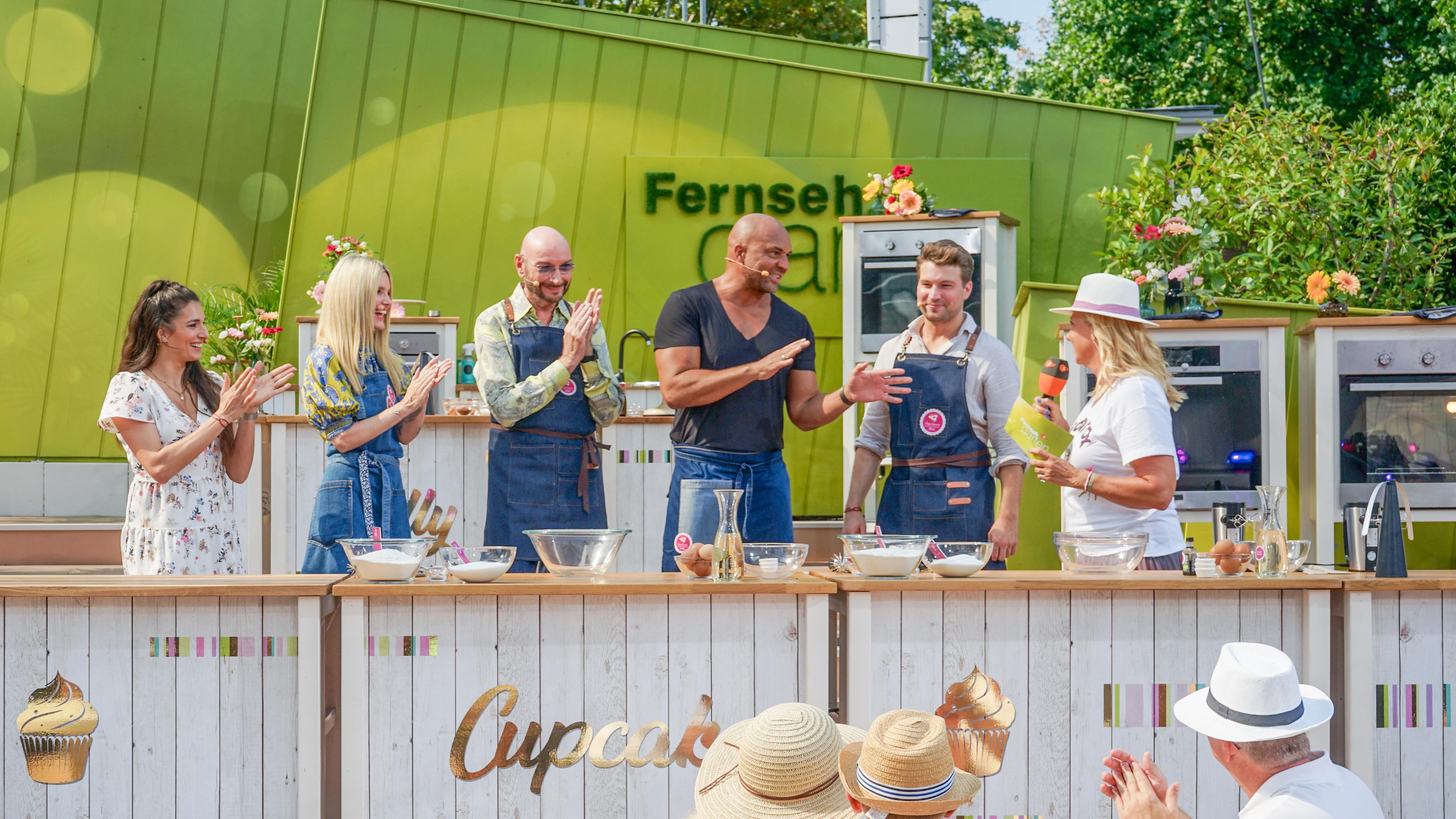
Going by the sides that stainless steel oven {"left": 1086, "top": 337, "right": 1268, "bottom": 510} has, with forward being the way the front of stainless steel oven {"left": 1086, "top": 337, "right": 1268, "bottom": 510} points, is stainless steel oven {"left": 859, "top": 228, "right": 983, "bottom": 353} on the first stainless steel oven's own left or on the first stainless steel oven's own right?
on the first stainless steel oven's own right

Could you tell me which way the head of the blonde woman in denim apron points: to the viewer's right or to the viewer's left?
to the viewer's right

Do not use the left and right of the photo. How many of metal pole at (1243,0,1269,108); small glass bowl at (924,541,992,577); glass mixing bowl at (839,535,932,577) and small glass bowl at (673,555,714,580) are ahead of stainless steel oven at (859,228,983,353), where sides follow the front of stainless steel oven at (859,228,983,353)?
3

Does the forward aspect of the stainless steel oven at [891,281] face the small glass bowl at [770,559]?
yes

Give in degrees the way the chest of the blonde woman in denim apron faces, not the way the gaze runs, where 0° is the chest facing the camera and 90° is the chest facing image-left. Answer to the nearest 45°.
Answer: approximately 315°

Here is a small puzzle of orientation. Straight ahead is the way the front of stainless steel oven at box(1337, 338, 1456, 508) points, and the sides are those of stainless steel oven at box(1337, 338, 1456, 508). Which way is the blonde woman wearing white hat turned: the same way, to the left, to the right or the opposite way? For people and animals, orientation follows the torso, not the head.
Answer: to the right

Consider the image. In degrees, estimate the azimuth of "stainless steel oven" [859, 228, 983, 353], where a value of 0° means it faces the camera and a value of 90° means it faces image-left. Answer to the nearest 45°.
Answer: approximately 0°

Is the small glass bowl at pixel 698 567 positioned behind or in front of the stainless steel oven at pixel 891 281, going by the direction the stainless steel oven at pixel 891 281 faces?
in front

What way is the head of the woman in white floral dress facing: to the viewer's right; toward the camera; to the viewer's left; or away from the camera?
to the viewer's right

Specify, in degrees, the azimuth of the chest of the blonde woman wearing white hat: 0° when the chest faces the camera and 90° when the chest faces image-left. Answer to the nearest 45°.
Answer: approximately 90°

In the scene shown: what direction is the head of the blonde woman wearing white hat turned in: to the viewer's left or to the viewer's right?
to the viewer's left

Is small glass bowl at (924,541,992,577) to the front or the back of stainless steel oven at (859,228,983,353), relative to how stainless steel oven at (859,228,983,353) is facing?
to the front
